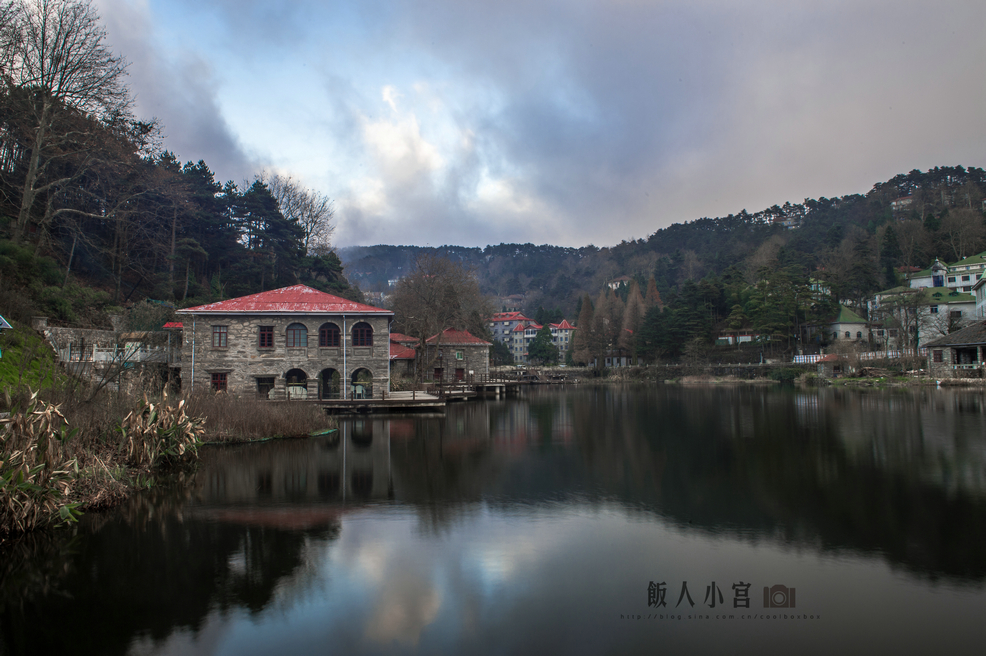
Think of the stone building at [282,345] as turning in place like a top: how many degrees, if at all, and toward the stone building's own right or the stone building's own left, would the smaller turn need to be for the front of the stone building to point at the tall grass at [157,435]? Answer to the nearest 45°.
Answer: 0° — it already faces it

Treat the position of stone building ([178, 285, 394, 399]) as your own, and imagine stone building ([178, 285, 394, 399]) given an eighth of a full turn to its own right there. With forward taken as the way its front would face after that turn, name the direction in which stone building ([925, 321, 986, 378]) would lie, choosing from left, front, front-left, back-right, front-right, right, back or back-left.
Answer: back-left

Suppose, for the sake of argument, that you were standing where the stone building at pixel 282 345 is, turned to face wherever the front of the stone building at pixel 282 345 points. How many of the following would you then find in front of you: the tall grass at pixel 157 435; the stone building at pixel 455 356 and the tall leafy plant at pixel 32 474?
2

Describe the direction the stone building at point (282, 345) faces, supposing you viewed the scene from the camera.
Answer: facing the viewer

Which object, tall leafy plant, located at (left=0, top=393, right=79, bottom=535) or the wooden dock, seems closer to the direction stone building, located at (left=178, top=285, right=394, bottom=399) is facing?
the tall leafy plant

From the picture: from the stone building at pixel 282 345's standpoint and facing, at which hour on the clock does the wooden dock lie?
The wooden dock is roughly at 10 o'clock from the stone building.

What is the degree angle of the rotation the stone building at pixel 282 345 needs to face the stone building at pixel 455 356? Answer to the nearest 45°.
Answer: approximately 135° to its left

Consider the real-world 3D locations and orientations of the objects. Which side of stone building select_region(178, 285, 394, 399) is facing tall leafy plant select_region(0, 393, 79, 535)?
front

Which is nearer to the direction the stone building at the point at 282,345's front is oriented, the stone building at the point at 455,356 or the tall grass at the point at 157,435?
the tall grass

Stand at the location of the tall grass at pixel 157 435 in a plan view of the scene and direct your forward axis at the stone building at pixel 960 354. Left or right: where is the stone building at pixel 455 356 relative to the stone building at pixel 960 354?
left
